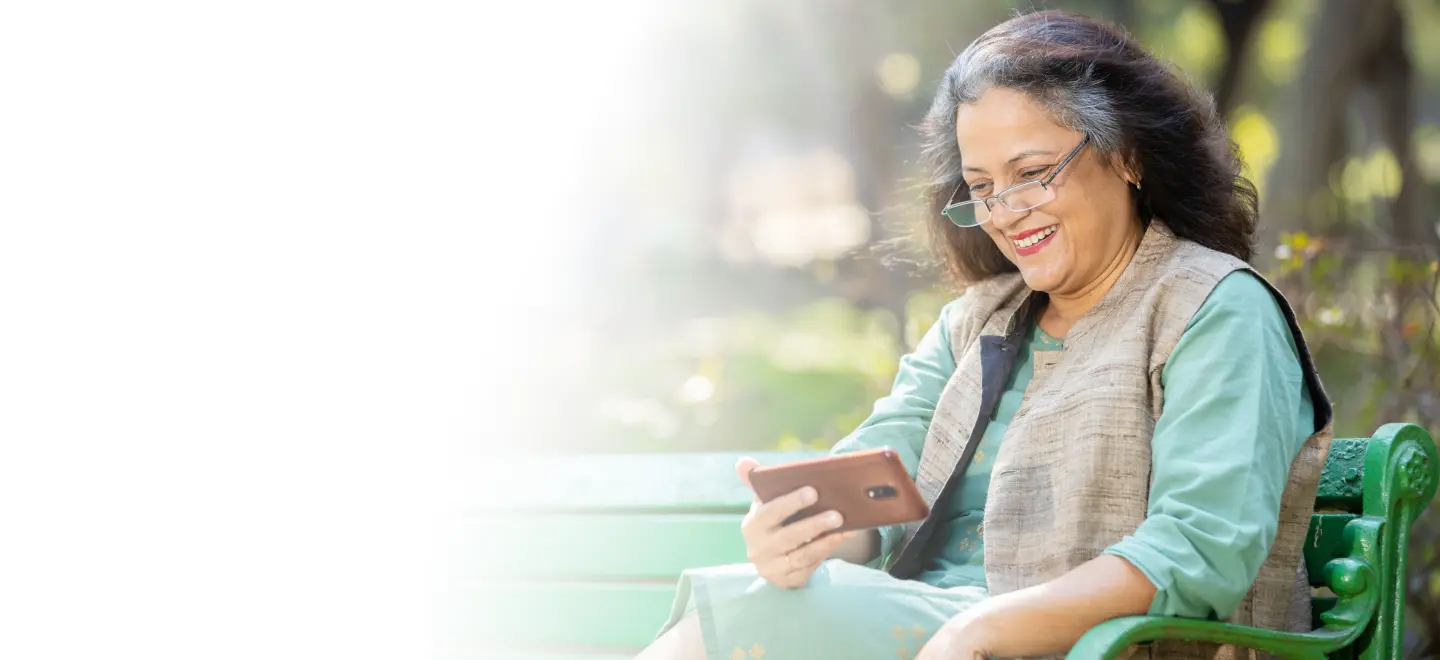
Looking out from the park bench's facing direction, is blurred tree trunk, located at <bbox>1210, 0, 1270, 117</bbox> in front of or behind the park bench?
behind

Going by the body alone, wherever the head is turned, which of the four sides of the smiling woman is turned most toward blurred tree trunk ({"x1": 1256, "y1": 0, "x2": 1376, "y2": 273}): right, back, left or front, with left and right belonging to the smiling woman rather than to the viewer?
back

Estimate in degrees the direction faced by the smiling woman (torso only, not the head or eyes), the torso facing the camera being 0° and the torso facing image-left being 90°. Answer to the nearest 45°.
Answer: approximately 45°

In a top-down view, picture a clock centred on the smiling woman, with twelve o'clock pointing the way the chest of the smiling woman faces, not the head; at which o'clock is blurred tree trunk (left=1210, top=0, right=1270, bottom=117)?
The blurred tree trunk is roughly at 5 o'clock from the smiling woman.

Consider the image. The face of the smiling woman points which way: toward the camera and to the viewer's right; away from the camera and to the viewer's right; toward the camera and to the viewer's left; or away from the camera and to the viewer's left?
toward the camera and to the viewer's left

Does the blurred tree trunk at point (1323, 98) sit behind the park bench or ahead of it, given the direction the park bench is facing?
behind

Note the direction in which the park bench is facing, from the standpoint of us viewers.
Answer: facing the viewer and to the left of the viewer

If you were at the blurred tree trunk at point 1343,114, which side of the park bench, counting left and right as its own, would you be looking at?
back

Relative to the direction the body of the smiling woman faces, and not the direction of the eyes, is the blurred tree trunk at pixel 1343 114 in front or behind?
behind
